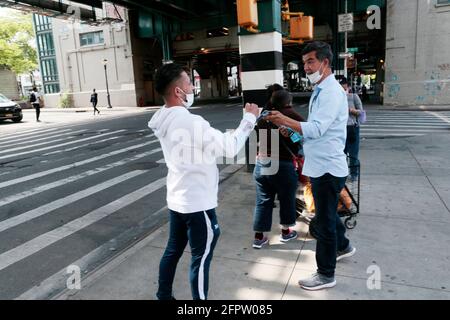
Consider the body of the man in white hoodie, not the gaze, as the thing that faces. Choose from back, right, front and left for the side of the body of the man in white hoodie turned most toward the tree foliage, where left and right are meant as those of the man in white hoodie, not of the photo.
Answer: left

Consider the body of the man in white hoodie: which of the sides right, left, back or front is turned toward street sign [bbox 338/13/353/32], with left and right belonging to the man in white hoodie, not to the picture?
front

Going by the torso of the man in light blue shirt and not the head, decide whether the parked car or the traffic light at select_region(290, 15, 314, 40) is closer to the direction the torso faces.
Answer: the parked car

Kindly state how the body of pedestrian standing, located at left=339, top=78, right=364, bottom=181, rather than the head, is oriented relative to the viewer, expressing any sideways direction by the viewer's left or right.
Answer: facing the viewer and to the left of the viewer

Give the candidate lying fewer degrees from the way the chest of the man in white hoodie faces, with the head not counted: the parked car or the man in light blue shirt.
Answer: the man in light blue shirt

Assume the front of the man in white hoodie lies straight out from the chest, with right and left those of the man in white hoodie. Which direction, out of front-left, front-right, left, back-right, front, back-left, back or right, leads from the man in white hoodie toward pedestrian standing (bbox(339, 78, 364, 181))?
front

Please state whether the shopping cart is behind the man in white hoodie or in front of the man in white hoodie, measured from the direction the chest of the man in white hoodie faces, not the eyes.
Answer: in front

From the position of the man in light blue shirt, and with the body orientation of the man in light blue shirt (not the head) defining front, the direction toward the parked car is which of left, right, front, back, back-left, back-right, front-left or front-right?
front-right

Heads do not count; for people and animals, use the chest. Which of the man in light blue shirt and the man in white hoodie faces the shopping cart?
the man in white hoodie

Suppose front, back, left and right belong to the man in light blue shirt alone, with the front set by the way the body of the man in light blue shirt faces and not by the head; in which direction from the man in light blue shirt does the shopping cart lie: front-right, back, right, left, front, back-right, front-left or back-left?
right

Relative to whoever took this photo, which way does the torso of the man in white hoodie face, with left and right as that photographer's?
facing away from the viewer and to the right of the viewer

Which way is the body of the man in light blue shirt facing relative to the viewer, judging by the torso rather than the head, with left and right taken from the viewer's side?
facing to the left of the viewer
